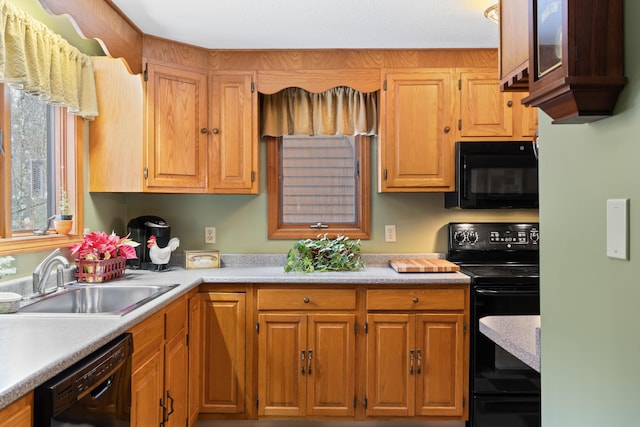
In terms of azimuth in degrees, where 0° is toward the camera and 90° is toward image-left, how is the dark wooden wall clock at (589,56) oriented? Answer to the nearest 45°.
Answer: approximately 45°

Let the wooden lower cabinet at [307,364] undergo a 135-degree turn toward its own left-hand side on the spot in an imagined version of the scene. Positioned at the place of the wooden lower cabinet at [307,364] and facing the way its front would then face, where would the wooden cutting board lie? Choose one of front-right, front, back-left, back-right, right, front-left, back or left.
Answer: front-right

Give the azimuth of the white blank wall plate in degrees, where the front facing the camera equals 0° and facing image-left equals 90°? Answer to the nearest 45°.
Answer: approximately 45°

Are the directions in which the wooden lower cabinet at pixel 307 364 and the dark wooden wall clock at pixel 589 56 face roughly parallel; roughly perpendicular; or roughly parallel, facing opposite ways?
roughly perpendicular
